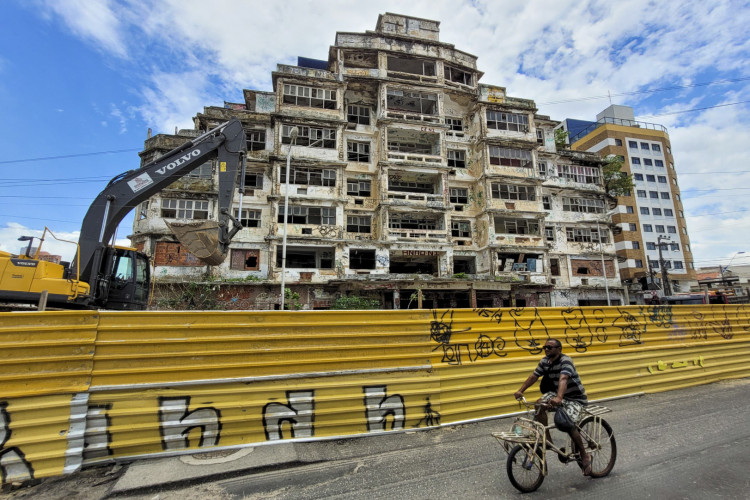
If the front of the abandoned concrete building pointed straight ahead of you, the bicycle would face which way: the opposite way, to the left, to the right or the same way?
to the right

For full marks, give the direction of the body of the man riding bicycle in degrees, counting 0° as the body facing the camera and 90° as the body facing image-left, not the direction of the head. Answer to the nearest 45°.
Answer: approximately 45°

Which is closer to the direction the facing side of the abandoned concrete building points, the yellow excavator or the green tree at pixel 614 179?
the yellow excavator

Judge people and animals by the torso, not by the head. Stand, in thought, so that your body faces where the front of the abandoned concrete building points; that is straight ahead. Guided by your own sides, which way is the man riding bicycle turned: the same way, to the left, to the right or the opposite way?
to the right

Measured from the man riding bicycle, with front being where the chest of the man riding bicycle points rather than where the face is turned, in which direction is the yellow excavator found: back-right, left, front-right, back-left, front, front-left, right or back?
front-right

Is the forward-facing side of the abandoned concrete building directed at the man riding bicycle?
yes

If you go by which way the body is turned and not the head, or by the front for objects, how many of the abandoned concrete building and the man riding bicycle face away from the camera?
0

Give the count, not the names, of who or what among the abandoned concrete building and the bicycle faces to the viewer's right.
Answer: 0

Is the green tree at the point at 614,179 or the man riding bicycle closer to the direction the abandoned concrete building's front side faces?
the man riding bicycle

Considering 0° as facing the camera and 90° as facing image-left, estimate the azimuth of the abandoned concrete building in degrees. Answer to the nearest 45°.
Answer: approximately 0°

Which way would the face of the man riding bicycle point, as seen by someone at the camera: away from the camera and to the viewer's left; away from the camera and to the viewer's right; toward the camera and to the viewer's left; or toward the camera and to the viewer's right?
toward the camera and to the viewer's left
